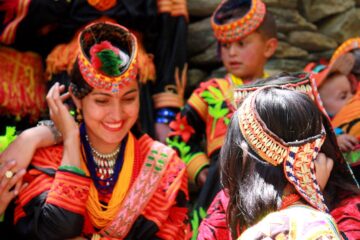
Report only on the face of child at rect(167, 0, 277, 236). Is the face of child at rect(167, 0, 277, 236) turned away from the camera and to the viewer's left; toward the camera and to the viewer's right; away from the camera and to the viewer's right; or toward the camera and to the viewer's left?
toward the camera and to the viewer's left

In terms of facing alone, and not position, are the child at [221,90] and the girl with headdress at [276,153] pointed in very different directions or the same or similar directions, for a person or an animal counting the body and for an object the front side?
very different directions

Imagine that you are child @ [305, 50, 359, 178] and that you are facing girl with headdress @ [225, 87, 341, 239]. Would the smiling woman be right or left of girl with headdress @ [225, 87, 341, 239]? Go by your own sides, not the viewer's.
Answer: right

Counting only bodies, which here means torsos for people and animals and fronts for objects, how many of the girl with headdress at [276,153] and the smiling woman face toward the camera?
1

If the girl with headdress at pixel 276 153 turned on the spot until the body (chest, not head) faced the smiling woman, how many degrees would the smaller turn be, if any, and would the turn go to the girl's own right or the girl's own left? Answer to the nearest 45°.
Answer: approximately 90° to the girl's own left

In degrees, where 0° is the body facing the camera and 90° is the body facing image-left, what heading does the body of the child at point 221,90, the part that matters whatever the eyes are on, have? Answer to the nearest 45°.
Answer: approximately 45°

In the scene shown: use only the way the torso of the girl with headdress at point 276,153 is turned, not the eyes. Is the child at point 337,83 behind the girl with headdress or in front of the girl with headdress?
in front

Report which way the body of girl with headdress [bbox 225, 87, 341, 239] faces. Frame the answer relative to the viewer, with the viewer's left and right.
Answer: facing away from the viewer and to the right of the viewer

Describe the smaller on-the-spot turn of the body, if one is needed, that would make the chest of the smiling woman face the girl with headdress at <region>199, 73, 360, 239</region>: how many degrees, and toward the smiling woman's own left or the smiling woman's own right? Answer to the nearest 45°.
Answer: approximately 45° to the smiling woman's own left

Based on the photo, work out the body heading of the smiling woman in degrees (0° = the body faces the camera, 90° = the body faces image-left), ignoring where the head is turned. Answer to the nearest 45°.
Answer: approximately 0°

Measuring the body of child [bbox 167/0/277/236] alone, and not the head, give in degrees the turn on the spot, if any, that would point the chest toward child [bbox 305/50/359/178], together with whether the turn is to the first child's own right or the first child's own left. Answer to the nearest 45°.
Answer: approximately 135° to the first child's own left

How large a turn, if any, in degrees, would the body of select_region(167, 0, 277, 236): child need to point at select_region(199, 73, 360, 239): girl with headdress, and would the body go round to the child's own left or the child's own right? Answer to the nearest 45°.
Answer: approximately 45° to the child's own left

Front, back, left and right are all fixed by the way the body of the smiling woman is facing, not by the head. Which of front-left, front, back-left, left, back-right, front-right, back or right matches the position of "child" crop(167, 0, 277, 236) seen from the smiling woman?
back-left

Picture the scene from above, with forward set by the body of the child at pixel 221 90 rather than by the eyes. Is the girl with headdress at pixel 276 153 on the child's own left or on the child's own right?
on the child's own left
